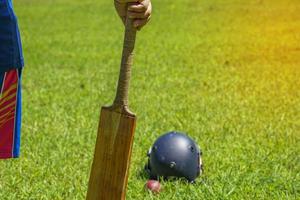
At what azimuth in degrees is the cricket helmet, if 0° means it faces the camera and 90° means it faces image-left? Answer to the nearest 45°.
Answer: approximately 180°
